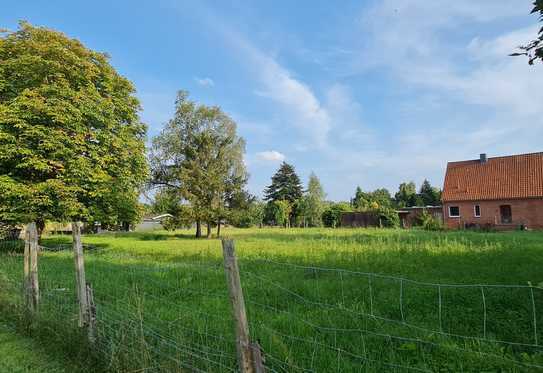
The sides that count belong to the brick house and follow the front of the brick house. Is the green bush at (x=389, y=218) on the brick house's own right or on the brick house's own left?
on the brick house's own right

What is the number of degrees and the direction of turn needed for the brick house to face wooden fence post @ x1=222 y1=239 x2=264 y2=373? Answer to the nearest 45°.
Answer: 0° — it already faces it

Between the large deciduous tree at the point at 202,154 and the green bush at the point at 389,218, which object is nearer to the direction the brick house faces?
the large deciduous tree

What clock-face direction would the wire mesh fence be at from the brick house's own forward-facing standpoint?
The wire mesh fence is roughly at 12 o'clock from the brick house.

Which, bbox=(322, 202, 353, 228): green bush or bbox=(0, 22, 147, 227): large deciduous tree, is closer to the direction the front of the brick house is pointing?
the large deciduous tree

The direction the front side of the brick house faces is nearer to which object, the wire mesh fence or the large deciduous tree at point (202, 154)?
the wire mesh fence

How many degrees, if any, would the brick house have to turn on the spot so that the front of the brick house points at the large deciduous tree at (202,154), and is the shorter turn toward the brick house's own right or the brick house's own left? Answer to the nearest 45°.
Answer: approximately 45° to the brick house's own right
